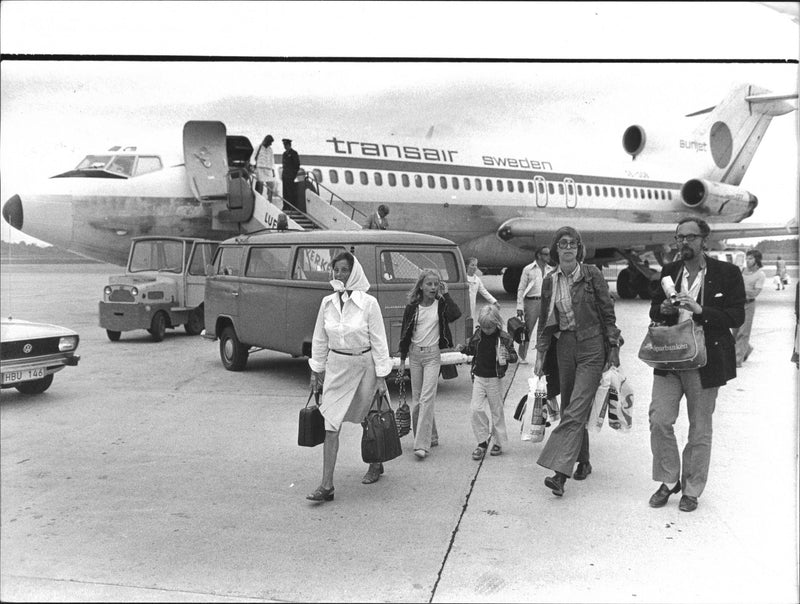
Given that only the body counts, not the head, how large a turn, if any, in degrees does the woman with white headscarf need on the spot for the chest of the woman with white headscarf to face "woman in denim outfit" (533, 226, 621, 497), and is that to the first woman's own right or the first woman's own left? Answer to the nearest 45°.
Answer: approximately 135° to the first woman's own left

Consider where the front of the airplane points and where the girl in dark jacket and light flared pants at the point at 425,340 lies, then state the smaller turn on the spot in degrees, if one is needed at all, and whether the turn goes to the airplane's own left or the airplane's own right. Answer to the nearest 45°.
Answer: approximately 45° to the airplane's own left

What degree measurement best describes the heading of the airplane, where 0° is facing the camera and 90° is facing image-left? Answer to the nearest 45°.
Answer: approximately 45°

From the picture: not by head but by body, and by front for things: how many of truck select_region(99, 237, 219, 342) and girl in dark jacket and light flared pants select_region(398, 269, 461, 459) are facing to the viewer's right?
0

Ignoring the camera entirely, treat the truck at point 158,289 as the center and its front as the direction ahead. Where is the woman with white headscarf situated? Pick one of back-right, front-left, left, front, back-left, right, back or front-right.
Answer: front-left

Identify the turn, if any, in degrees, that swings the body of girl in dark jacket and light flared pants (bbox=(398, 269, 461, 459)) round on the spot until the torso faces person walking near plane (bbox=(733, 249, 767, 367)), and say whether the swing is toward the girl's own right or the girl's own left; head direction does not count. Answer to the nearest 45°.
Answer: approximately 135° to the girl's own left

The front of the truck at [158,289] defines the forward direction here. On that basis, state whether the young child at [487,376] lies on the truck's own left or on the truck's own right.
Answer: on the truck's own left

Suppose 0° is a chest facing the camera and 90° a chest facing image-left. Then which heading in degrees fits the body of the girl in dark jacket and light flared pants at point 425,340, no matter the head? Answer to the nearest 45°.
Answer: approximately 0°

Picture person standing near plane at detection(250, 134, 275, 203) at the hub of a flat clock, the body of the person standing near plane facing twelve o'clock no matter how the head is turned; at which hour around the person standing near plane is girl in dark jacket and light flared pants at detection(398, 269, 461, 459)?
The girl in dark jacket and light flared pants is roughly at 1 o'clock from the person standing near plane.
